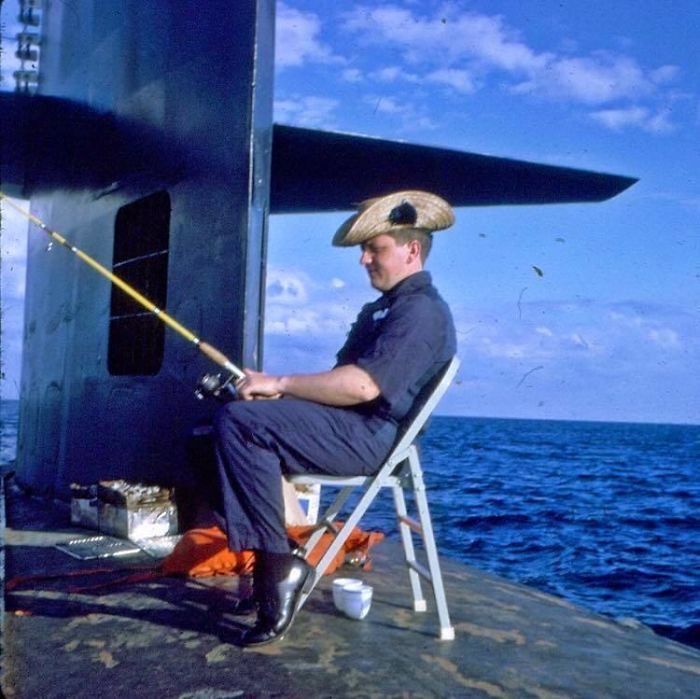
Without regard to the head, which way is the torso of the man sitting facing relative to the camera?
to the viewer's left

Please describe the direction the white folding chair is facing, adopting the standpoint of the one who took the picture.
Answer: facing to the left of the viewer

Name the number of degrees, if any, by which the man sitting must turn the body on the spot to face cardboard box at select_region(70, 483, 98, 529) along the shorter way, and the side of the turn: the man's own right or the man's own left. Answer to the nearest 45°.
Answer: approximately 45° to the man's own right

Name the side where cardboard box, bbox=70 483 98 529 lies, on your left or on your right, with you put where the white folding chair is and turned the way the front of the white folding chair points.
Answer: on your right
